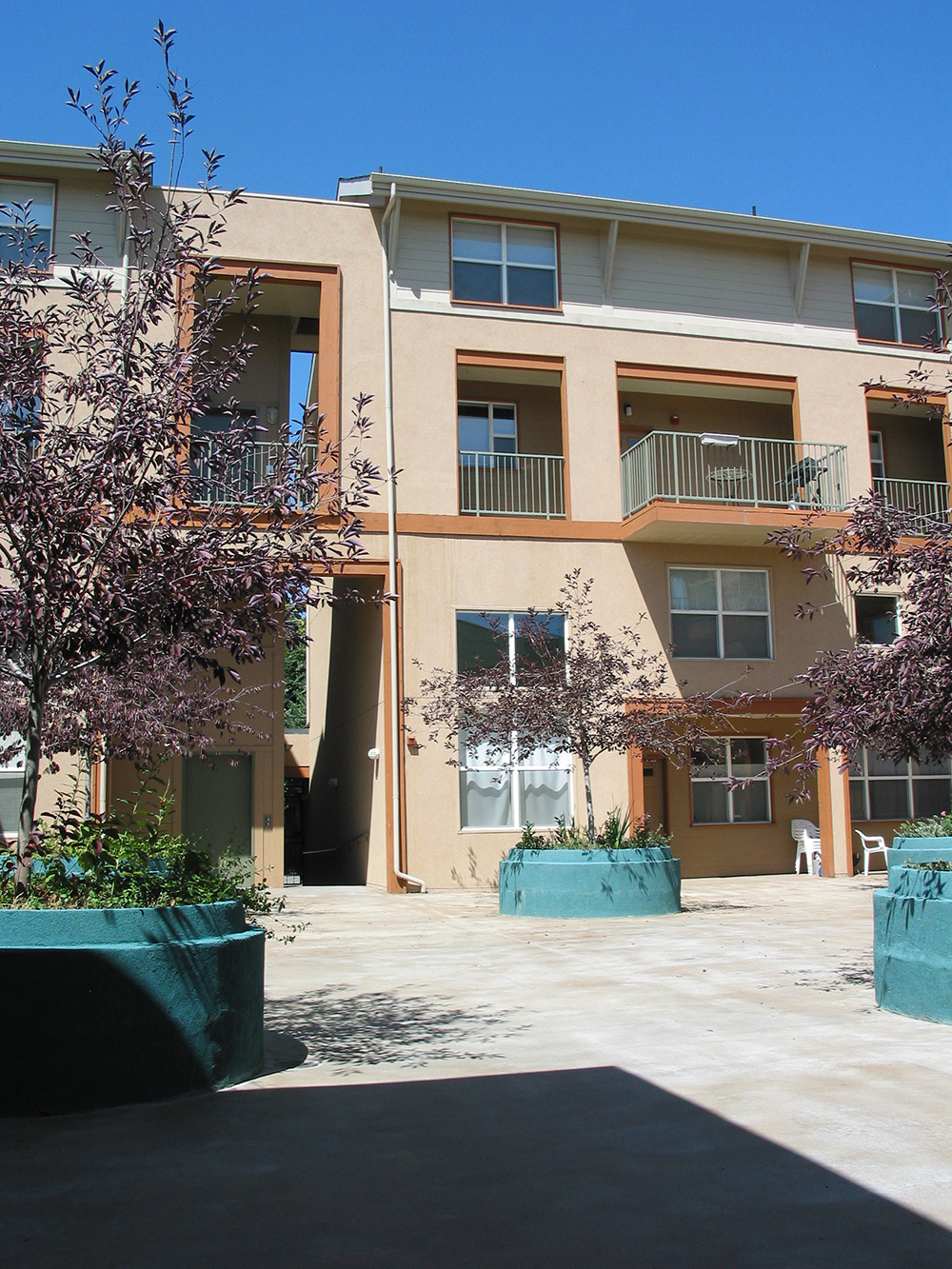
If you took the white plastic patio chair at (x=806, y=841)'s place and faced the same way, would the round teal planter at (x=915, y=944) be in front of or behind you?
in front

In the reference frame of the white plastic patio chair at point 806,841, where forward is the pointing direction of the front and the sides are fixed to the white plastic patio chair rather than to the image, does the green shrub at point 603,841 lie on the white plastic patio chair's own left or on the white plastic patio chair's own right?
on the white plastic patio chair's own right

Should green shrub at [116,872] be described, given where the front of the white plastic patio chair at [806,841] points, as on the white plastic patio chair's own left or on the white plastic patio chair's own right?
on the white plastic patio chair's own right

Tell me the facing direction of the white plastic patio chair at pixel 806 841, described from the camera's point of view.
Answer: facing the viewer and to the right of the viewer

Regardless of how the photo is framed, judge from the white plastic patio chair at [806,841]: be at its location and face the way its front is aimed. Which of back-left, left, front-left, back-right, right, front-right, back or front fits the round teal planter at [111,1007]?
front-right

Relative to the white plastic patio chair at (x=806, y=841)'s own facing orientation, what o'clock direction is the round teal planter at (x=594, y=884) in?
The round teal planter is roughly at 2 o'clock from the white plastic patio chair.

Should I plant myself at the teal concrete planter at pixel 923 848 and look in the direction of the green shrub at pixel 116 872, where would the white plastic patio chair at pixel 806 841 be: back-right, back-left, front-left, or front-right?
back-right
